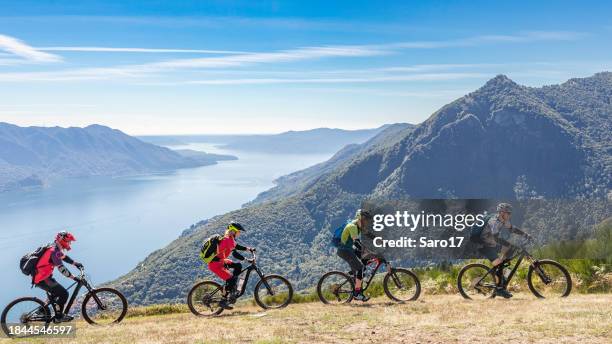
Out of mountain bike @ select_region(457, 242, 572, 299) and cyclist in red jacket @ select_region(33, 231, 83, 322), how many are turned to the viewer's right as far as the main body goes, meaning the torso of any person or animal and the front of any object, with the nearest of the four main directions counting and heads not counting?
2

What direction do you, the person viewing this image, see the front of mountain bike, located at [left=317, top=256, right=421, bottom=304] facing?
facing to the right of the viewer

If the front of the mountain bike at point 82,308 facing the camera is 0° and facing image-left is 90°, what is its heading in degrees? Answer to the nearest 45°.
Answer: approximately 270°

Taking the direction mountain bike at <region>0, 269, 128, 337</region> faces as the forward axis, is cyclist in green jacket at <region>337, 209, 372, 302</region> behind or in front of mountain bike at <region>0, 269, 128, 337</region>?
in front

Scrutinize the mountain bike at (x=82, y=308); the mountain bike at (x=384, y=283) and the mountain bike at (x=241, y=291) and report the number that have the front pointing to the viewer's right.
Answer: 3

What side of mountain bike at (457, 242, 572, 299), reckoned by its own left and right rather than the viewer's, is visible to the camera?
right

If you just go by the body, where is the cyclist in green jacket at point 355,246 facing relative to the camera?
to the viewer's right

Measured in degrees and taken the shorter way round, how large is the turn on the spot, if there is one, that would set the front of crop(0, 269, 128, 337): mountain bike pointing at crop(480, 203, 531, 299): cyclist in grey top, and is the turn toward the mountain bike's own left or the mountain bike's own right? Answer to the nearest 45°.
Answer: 0° — it already faces them

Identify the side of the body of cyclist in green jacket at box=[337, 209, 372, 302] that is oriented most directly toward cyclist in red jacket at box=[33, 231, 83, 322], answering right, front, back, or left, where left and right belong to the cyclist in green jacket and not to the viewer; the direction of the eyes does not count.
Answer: back

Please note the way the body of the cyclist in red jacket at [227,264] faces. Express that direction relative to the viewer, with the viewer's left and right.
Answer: facing to the right of the viewer

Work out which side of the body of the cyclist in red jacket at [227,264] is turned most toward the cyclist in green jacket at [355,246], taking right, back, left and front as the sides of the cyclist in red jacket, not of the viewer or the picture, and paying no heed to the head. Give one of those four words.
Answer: front

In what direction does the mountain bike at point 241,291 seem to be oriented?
to the viewer's right

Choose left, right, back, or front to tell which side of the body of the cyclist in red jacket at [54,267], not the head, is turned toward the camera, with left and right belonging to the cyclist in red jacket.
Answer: right
